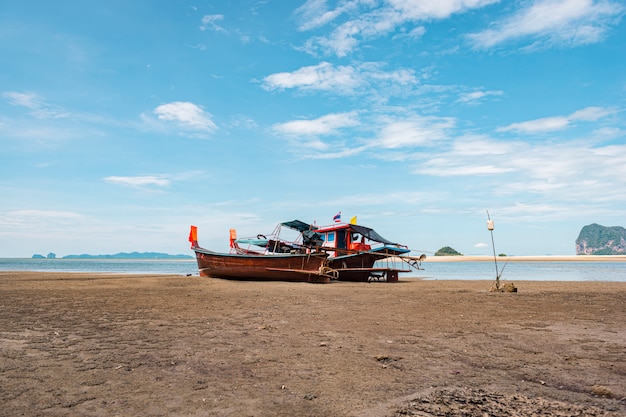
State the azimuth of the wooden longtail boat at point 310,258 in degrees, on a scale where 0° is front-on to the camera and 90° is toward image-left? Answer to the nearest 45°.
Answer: approximately 90°

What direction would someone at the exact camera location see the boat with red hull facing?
facing to the left of the viewer
